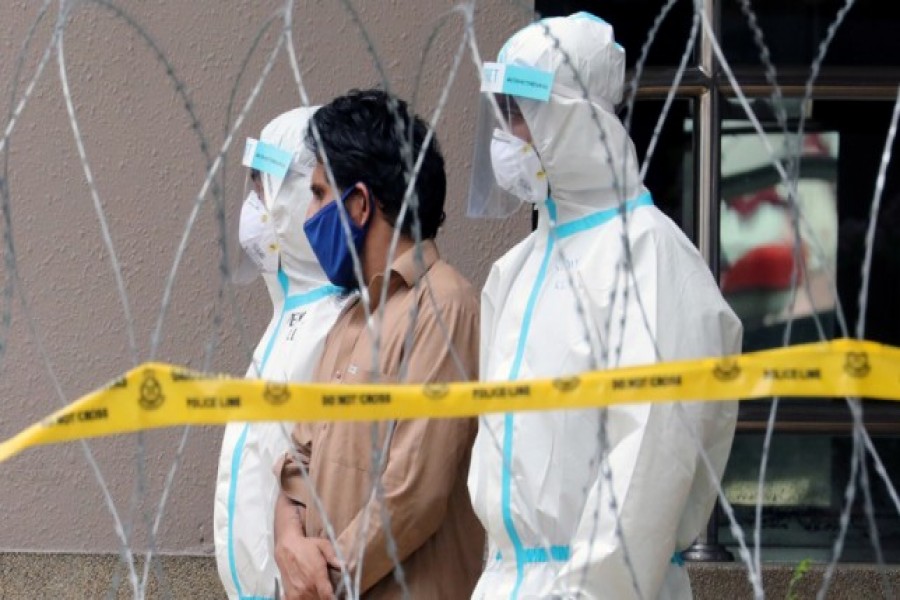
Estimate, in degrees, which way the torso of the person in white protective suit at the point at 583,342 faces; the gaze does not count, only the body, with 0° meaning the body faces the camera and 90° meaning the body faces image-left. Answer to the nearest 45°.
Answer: approximately 45°

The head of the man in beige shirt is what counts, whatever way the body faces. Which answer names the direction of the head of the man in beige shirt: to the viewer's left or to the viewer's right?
to the viewer's left

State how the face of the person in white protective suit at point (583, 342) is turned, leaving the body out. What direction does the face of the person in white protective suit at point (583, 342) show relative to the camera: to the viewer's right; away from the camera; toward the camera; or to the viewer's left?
to the viewer's left

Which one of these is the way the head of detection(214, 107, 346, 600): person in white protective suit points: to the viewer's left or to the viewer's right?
to the viewer's left
